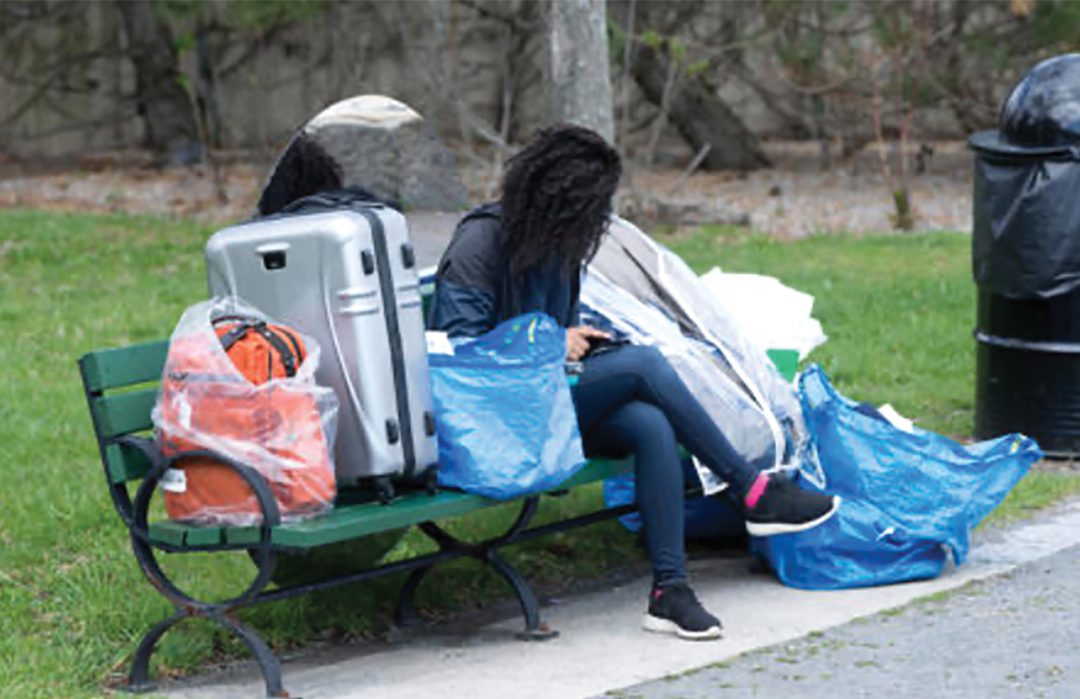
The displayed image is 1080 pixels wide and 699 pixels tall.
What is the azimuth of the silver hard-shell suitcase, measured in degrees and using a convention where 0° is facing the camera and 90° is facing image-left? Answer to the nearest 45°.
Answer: approximately 45°

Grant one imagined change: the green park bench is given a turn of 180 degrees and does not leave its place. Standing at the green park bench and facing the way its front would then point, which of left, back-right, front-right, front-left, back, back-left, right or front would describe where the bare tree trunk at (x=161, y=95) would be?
front-right

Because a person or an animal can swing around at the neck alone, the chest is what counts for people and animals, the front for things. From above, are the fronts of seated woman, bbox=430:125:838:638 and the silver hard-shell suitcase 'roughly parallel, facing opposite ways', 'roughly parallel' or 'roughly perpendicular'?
roughly perpendicular

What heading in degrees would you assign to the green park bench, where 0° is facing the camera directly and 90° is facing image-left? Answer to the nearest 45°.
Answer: approximately 315°

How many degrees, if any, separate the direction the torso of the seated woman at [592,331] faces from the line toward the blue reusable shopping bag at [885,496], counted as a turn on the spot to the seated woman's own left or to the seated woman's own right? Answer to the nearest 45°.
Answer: approximately 45° to the seated woman's own left

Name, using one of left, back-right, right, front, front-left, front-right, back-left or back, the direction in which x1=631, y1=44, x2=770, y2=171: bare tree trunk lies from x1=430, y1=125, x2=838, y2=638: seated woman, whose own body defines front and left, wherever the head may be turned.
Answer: back-left

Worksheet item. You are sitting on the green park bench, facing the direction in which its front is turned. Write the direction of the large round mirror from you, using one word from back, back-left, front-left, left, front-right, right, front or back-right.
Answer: back-left

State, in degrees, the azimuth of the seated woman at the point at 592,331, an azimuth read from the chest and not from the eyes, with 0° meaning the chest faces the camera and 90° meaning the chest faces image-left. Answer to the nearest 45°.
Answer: approximately 315°

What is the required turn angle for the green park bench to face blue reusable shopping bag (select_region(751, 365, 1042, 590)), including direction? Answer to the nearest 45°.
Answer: approximately 45° to its left

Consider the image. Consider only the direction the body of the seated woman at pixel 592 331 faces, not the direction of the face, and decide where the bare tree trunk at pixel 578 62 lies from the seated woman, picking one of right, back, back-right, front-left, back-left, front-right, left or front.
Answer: back-left
